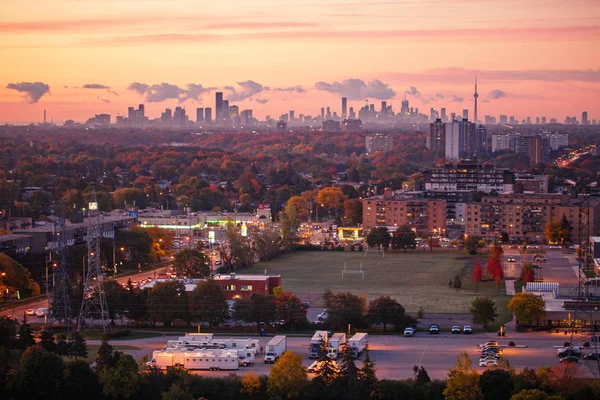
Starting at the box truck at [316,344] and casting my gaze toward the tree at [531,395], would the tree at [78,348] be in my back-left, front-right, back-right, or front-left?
back-right

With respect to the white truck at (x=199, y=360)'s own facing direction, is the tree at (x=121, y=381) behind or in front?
in front

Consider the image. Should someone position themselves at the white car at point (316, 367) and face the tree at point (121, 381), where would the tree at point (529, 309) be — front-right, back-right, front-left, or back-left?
back-right

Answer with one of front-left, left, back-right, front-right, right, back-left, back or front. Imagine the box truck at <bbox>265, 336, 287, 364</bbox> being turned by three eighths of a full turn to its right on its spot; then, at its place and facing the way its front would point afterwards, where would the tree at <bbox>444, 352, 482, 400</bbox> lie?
back-right

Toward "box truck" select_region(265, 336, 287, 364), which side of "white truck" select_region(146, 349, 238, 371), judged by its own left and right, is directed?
back

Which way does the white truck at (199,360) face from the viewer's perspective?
to the viewer's left

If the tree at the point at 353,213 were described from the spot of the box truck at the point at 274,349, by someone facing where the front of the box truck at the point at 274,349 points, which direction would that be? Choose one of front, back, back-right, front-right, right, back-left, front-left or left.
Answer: back-right

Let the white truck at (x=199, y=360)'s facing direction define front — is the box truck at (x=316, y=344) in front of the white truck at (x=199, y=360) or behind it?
behind
